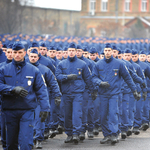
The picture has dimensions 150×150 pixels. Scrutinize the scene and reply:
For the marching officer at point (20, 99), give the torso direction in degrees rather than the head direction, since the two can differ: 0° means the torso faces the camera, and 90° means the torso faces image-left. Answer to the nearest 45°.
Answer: approximately 0°

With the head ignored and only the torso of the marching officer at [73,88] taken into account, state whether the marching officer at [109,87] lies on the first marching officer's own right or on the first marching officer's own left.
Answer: on the first marching officer's own left

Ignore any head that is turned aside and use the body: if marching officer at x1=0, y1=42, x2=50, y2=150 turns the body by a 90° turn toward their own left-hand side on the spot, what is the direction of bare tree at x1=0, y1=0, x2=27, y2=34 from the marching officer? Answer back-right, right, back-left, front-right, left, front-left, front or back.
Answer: left

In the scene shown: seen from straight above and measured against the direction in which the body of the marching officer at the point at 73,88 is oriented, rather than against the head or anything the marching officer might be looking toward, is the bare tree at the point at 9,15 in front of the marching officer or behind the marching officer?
behind

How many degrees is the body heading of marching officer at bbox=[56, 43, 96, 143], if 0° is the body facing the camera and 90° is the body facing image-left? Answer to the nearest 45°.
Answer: approximately 0°

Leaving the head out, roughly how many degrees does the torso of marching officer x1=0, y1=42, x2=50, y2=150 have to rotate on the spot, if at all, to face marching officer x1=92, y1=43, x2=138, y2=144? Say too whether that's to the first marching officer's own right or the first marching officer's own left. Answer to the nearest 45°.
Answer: approximately 135° to the first marching officer's own left

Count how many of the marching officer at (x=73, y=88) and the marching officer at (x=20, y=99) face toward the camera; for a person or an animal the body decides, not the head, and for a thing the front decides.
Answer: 2
